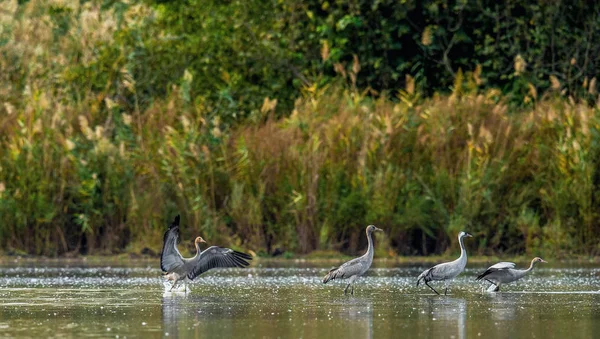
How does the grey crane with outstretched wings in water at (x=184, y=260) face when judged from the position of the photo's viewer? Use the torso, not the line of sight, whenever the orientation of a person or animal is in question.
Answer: facing away from the viewer and to the right of the viewer

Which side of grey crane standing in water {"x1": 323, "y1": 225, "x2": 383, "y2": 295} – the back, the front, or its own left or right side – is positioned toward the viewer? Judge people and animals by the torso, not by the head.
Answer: right

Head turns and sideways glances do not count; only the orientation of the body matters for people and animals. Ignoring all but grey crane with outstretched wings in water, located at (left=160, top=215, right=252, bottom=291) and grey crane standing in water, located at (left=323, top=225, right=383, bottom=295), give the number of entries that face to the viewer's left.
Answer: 0

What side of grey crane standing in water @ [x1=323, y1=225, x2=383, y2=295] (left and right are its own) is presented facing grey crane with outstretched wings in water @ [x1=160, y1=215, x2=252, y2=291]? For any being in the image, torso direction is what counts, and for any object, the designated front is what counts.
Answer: back

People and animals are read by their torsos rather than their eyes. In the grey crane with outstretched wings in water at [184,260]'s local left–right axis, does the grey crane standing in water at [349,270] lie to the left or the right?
on its right
